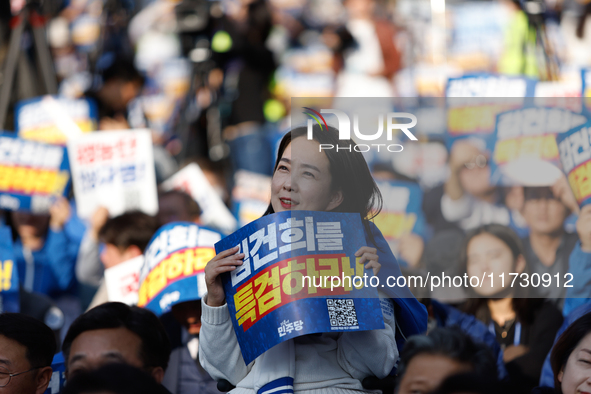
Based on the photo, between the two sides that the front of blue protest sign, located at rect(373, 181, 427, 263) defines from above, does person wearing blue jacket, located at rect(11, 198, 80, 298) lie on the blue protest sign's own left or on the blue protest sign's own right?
on the blue protest sign's own right

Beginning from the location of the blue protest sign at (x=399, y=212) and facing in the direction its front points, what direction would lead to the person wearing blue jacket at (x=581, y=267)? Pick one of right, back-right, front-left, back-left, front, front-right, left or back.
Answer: left

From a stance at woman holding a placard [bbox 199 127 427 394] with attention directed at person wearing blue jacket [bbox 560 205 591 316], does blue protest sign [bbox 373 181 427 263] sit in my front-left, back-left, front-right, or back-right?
front-left

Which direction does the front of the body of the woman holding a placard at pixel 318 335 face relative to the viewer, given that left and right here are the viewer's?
facing the viewer and to the left of the viewer

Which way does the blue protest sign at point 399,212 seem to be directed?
toward the camera

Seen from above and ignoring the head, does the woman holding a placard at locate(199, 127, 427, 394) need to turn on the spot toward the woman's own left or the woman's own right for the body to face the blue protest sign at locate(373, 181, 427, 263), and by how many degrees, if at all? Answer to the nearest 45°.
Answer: approximately 180°

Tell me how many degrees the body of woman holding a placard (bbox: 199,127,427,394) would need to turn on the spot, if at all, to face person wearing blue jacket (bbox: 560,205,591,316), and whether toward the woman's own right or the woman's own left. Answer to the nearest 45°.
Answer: approximately 180°

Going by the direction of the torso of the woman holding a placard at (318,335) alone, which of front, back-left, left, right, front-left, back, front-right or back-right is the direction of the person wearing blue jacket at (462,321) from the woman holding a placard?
back

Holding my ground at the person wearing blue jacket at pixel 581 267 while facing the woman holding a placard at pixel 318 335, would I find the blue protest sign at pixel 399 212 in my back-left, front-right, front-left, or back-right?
front-right

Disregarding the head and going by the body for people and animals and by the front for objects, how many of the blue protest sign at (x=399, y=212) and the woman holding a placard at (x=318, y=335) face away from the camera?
0

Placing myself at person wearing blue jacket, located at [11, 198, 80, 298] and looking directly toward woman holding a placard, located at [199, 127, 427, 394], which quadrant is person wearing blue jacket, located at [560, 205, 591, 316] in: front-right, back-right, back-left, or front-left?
front-left
